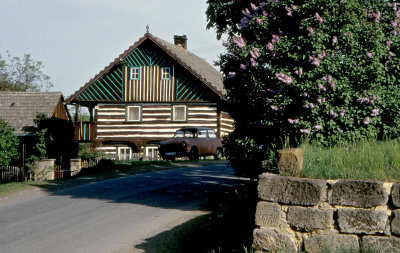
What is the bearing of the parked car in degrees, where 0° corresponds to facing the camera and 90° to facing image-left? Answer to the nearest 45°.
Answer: approximately 45°

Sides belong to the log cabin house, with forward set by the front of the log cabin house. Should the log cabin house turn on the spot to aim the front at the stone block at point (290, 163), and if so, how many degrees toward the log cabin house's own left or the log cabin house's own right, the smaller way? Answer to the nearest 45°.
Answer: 0° — it already faces it

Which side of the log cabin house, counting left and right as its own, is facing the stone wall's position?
front

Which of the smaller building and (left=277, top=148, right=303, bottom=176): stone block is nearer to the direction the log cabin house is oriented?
the stone block

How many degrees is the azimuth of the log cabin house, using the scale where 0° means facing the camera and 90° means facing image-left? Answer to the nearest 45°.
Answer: approximately 0°

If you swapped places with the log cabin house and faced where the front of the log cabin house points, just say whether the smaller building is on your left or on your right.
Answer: on your right

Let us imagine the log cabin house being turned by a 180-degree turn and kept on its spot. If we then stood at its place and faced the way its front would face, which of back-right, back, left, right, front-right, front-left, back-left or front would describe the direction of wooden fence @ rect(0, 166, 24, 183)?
back-left

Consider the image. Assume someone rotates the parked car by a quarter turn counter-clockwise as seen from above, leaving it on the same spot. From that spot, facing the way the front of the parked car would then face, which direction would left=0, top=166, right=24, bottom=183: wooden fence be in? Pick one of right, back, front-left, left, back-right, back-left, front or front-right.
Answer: back-right

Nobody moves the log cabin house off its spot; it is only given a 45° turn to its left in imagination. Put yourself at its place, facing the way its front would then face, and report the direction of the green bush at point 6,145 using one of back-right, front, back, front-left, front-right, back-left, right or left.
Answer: right

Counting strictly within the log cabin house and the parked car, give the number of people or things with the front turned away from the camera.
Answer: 0

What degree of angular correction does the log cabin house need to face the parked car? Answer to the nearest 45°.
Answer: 0° — it already faces it
